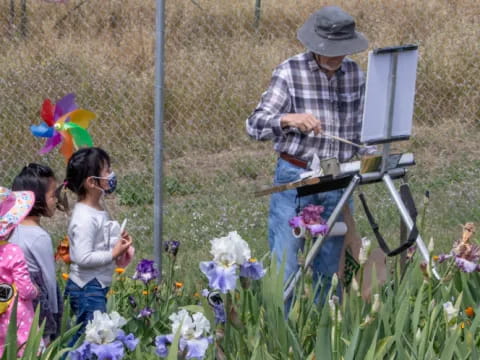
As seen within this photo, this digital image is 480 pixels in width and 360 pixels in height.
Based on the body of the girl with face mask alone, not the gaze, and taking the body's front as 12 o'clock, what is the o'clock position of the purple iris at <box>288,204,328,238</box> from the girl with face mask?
The purple iris is roughly at 1 o'clock from the girl with face mask.

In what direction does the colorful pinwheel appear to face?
toward the camera

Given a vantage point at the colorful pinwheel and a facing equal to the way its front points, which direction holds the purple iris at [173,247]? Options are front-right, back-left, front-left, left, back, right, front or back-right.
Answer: front-left

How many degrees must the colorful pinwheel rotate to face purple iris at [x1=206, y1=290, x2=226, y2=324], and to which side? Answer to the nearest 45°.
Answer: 0° — it already faces it

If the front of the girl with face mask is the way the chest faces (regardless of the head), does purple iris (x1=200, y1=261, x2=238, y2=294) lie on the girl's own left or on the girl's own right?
on the girl's own right

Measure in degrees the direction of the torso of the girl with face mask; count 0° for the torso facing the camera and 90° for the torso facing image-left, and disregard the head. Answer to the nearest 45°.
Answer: approximately 270°

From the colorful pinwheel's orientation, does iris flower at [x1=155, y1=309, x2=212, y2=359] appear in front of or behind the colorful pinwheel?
in front

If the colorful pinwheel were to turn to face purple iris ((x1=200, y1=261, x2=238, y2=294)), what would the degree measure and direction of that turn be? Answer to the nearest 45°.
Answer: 0° — it already faces it

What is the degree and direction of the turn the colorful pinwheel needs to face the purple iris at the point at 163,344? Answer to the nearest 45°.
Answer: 0° — it already faces it

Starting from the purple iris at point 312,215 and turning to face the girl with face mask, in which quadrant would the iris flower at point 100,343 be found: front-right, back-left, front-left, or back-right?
front-left

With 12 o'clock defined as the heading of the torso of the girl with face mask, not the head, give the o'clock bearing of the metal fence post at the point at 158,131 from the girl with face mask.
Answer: The metal fence post is roughly at 10 o'clock from the girl with face mask.

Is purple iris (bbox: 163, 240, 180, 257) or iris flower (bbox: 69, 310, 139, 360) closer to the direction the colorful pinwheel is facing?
the iris flower

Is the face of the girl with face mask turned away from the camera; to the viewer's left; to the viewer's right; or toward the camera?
to the viewer's right

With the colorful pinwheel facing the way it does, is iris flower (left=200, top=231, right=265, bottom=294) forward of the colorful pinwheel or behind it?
forward

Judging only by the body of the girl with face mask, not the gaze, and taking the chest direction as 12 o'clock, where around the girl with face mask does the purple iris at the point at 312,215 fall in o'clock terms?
The purple iris is roughly at 1 o'clock from the girl with face mask.
